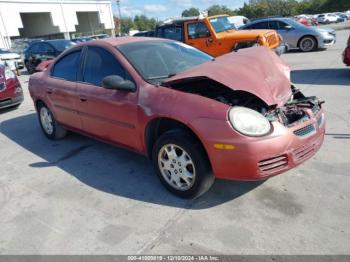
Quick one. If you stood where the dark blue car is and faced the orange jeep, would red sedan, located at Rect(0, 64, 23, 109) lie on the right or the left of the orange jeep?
right

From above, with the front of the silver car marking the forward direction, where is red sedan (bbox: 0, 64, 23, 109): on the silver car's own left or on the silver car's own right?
on the silver car's own right

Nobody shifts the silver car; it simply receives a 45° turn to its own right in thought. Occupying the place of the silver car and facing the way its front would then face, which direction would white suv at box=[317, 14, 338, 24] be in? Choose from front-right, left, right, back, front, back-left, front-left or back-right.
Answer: back-left

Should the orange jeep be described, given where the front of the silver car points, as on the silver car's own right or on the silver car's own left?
on the silver car's own right

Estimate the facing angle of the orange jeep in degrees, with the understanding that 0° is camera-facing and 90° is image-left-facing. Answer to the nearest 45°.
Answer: approximately 315°

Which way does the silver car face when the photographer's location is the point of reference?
facing to the right of the viewer

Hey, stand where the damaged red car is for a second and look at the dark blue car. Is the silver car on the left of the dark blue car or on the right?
right

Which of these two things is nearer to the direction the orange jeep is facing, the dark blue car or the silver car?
the silver car

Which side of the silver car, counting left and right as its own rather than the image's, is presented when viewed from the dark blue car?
back
